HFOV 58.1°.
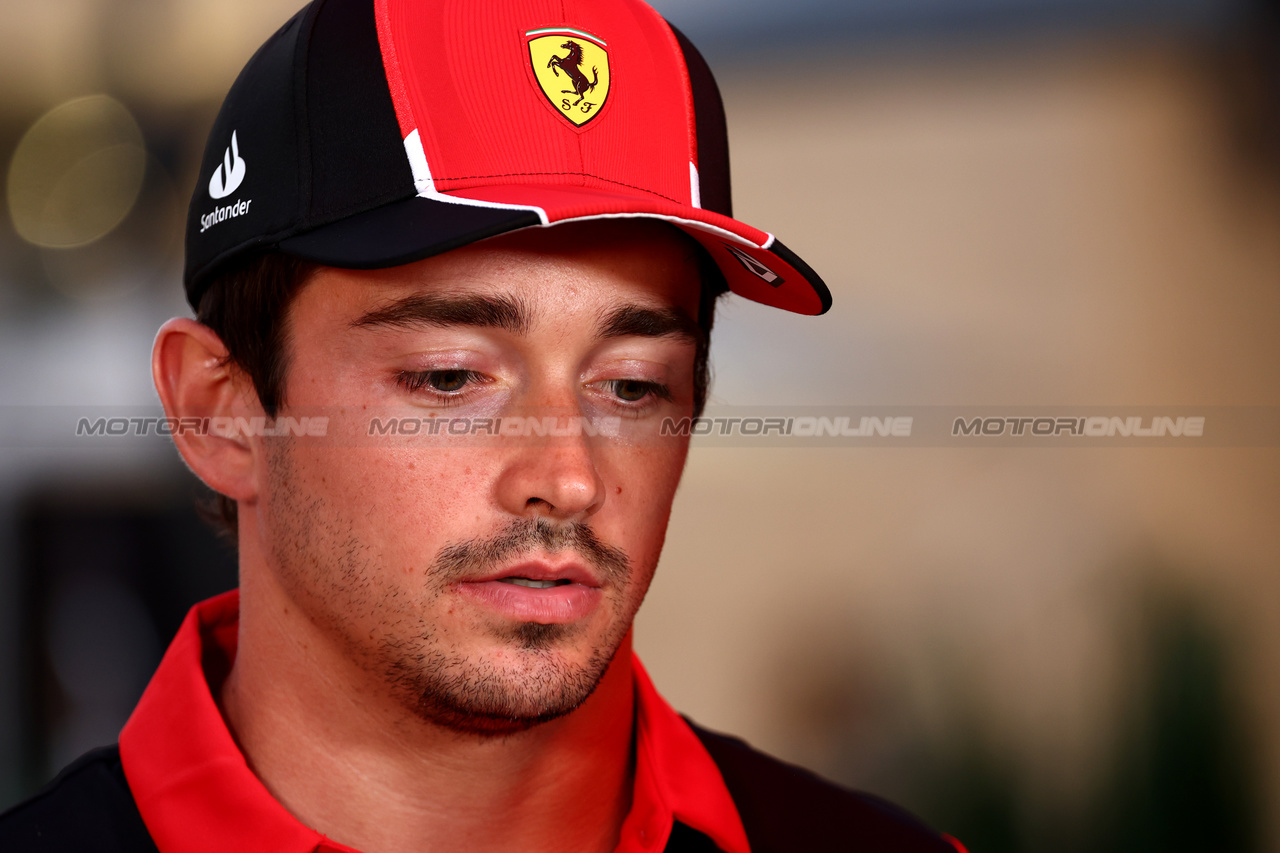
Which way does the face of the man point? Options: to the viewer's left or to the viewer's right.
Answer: to the viewer's right

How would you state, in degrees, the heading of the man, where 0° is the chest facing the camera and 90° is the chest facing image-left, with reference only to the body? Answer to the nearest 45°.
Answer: approximately 315°
